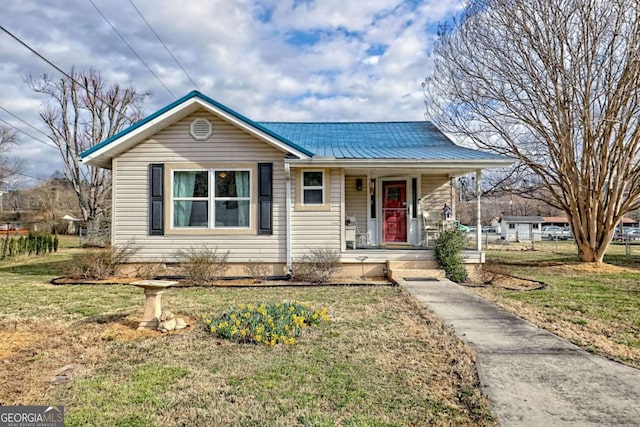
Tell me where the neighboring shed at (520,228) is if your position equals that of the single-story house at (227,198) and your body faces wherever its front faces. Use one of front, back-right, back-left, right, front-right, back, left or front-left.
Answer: back-left

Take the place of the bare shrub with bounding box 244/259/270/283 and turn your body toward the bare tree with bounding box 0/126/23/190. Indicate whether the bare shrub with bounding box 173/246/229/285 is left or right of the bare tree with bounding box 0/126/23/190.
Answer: left

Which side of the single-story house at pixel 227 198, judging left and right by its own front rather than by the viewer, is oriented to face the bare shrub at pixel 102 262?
right

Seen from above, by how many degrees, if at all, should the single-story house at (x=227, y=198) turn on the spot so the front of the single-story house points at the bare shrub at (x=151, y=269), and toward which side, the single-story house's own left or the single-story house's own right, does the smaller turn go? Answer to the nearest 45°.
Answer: approximately 90° to the single-story house's own right

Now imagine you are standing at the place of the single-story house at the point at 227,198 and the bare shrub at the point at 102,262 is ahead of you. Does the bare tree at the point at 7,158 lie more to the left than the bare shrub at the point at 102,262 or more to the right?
right
